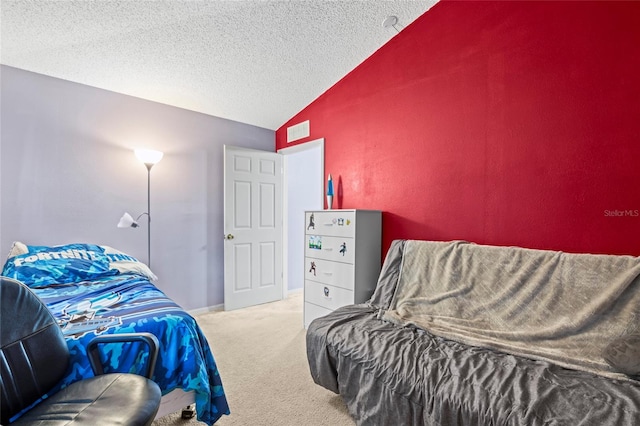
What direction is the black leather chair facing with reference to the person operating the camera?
facing the viewer and to the right of the viewer

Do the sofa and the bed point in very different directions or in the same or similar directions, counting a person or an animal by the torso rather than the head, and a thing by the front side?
very different directions

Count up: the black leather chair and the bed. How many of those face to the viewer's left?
0

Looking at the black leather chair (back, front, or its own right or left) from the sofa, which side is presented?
front

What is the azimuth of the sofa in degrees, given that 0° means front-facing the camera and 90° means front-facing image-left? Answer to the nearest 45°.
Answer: approximately 45°

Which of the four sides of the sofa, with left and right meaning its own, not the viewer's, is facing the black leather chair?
front

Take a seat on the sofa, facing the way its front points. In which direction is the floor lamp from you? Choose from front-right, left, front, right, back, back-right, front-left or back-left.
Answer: front-right

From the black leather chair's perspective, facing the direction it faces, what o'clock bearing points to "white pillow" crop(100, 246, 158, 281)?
The white pillow is roughly at 8 o'clock from the black leather chair.

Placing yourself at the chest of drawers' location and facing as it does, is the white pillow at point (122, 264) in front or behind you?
in front

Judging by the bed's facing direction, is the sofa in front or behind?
in front
